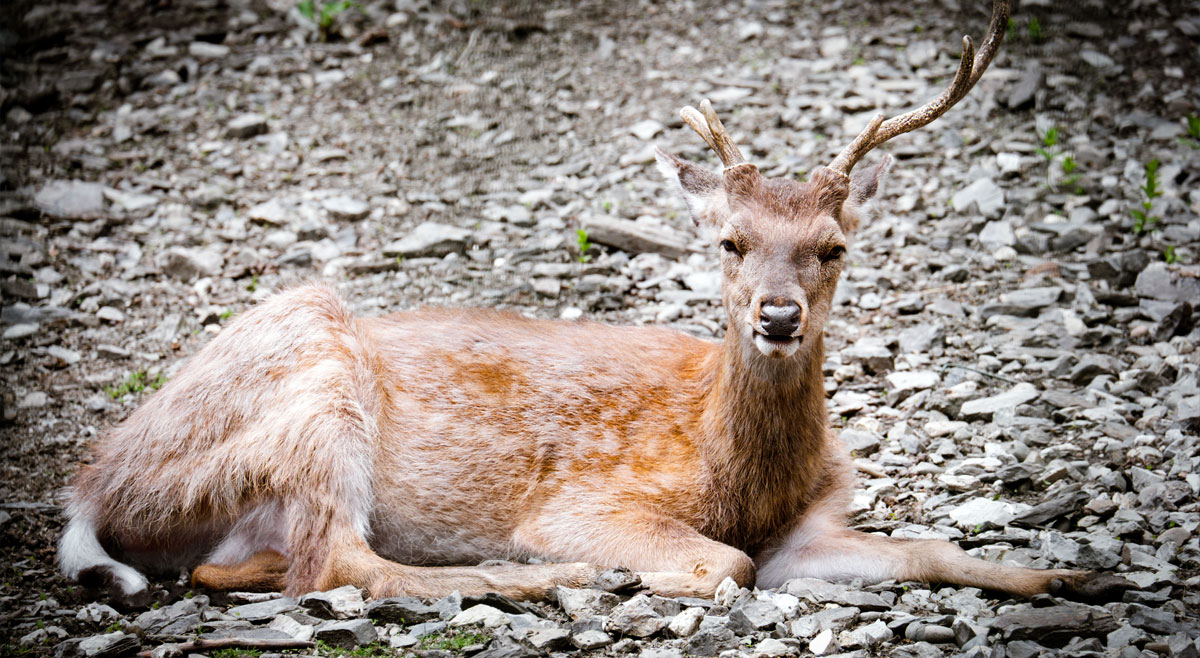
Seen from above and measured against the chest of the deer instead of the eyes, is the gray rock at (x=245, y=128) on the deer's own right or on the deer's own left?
on the deer's own left

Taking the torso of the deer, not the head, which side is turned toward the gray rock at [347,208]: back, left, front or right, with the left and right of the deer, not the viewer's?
left

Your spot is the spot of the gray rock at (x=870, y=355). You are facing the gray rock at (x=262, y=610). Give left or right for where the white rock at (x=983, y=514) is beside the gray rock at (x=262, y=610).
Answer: left

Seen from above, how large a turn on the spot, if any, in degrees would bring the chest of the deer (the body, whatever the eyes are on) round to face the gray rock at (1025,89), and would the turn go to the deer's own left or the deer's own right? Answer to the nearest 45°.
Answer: approximately 45° to the deer's own left

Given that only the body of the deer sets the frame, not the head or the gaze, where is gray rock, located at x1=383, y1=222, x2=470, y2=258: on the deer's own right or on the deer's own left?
on the deer's own left

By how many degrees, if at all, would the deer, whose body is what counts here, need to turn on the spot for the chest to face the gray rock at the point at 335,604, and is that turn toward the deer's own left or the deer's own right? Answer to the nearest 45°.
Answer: approximately 135° to the deer's own right

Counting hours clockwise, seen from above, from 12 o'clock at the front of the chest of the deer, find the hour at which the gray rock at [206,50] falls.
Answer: The gray rock is roughly at 8 o'clock from the deer.

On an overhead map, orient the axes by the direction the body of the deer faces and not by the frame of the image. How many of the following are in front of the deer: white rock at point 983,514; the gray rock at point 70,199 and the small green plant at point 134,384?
1

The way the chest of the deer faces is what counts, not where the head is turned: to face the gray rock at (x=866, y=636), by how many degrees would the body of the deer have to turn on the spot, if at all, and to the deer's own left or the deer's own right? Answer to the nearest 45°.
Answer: approximately 45° to the deer's own right

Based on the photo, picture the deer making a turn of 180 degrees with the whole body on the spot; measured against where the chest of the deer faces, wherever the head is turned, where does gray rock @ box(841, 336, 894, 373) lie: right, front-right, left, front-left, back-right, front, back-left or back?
back-right

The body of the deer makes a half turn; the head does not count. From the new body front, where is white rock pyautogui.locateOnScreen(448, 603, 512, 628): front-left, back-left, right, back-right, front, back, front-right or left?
left

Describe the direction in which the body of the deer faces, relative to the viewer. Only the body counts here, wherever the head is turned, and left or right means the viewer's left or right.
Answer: facing to the right of the viewer

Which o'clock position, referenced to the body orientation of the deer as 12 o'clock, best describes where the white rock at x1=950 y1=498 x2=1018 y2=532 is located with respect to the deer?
The white rock is roughly at 12 o'clock from the deer.

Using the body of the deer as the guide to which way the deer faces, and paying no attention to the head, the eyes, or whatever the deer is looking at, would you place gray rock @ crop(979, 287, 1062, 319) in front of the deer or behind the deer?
in front
